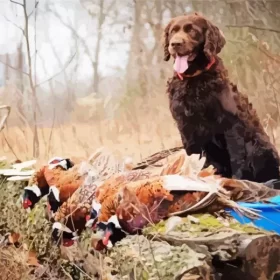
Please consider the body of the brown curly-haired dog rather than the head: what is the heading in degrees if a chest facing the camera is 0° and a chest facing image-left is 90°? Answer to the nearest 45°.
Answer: approximately 45°
